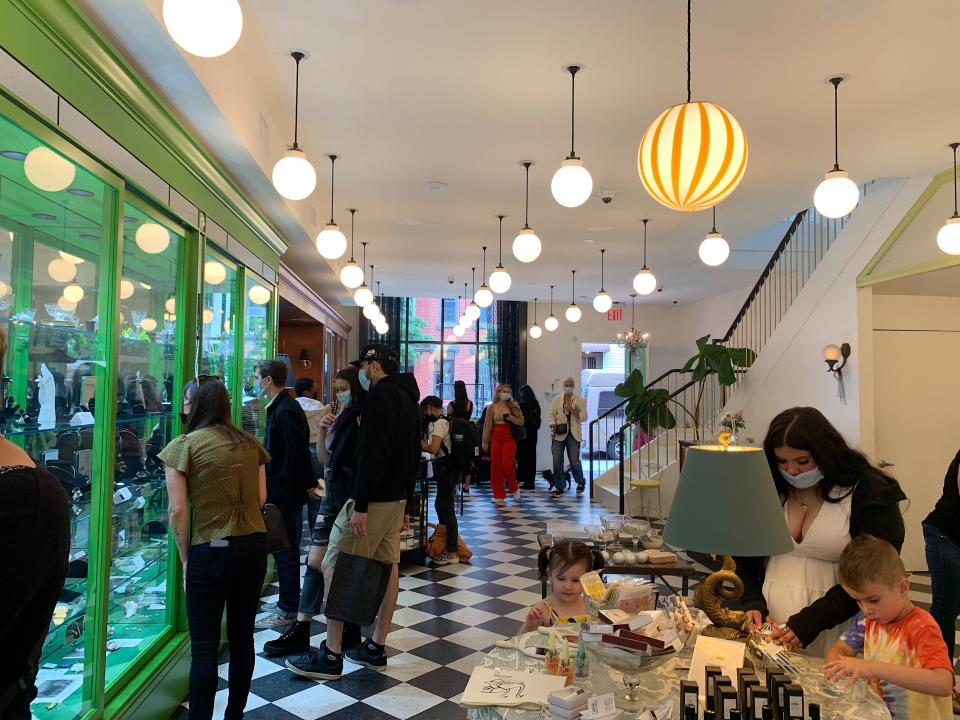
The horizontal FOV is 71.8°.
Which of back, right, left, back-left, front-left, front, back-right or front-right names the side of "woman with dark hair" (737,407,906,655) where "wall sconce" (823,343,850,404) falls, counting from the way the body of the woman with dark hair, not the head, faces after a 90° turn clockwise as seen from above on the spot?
front-right

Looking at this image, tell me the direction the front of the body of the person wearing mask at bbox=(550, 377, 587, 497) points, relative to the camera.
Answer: toward the camera

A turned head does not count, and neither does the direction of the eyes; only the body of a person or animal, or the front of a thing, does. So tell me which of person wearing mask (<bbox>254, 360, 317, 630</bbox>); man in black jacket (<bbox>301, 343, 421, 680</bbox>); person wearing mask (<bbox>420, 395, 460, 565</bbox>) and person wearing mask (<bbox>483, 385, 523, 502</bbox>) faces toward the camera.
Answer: person wearing mask (<bbox>483, 385, 523, 502</bbox>)

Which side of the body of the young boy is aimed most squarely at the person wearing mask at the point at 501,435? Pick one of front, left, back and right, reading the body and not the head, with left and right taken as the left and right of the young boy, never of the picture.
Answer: right

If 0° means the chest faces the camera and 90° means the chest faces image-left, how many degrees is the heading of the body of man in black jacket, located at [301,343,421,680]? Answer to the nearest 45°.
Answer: approximately 90°

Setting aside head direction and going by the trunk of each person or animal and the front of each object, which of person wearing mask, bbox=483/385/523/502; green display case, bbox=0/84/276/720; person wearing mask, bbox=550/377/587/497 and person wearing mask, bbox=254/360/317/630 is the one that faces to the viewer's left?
person wearing mask, bbox=254/360/317/630

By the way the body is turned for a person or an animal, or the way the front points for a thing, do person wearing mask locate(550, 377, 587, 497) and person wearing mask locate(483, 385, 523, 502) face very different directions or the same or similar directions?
same or similar directions

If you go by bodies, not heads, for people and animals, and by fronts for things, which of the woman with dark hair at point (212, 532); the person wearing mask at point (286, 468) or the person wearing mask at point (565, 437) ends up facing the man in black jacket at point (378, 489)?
the person wearing mask at point (565, 437)

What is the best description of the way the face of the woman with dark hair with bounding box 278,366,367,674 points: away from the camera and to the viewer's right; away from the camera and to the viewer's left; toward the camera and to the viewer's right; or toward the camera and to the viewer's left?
toward the camera and to the viewer's left

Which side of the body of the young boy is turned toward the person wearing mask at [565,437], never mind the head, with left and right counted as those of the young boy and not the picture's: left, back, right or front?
right

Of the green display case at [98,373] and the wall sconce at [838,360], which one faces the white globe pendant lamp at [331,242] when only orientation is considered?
the wall sconce

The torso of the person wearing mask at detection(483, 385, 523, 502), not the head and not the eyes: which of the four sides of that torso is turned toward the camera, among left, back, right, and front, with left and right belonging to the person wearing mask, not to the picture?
front

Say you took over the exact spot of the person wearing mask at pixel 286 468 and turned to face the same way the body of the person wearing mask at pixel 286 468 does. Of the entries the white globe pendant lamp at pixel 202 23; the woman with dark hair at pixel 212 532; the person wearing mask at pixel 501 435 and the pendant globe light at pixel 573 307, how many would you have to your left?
2

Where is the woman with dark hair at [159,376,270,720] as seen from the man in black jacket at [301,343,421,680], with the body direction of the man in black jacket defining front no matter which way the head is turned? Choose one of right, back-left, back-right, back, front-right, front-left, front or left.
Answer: front-left

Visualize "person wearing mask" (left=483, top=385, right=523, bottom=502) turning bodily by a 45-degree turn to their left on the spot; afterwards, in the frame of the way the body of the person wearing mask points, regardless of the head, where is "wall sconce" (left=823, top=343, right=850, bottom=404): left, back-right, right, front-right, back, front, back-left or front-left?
front

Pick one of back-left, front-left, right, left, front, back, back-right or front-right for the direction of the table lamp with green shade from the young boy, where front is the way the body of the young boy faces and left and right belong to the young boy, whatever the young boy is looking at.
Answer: front

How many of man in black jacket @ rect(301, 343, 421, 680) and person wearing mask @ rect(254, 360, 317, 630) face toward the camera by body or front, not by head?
0

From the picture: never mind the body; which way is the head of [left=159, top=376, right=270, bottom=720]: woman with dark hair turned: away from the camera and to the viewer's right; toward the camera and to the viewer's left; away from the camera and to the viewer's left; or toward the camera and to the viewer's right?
away from the camera and to the viewer's left
